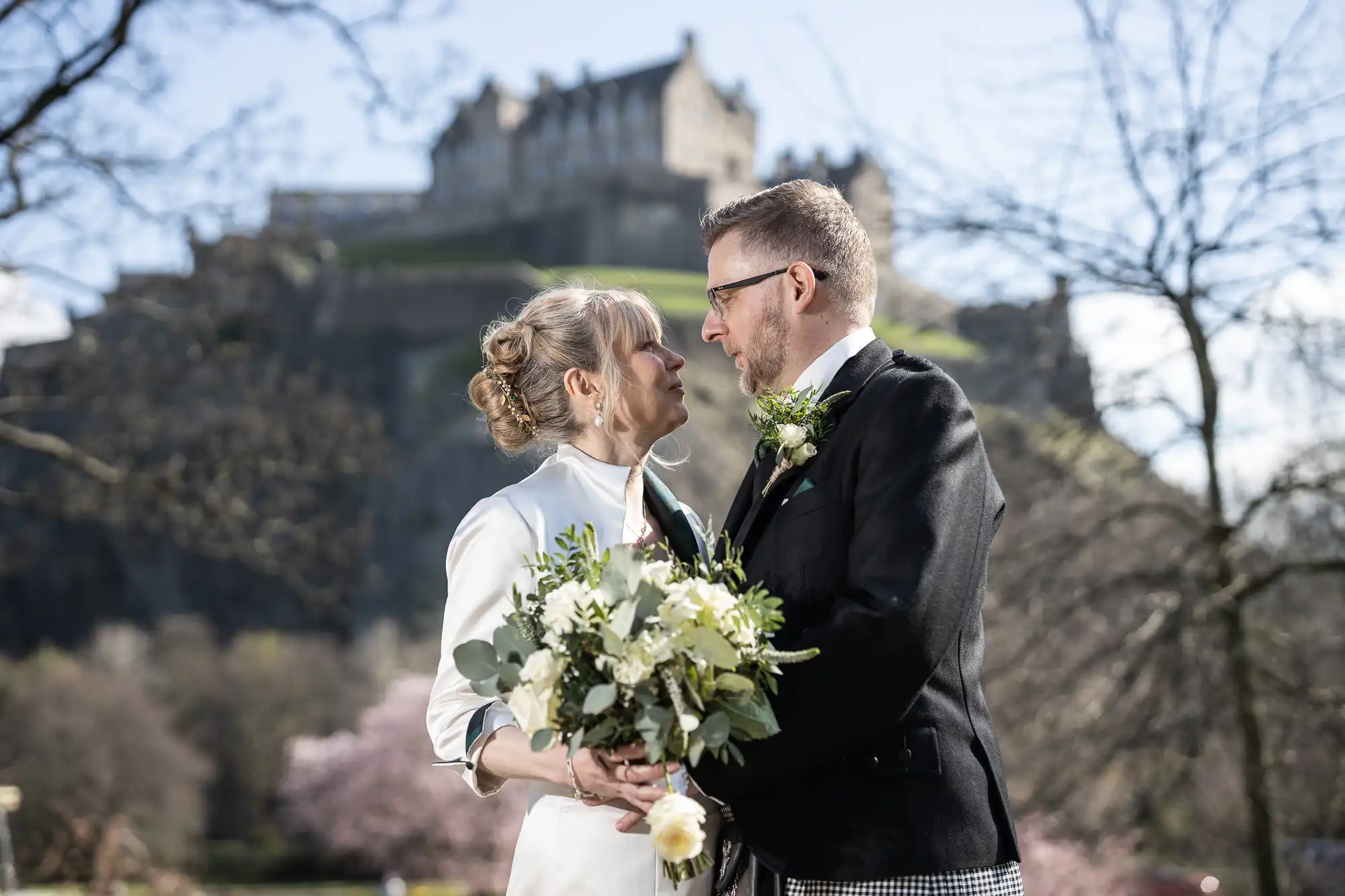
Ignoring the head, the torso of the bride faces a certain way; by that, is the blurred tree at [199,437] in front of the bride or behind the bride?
behind

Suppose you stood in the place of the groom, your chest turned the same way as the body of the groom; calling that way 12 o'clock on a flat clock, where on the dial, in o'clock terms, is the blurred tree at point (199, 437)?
The blurred tree is roughly at 2 o'clock from the groom.

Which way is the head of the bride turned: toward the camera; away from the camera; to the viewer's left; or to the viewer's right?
to the viewer's right

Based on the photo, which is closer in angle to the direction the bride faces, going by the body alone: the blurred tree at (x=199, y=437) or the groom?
the groom

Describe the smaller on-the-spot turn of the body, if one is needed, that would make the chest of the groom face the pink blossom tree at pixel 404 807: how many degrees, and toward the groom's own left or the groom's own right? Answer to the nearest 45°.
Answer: approximately 90° to the groom's own right

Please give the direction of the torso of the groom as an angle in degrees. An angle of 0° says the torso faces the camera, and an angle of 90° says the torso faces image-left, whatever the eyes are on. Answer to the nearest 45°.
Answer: approximately 90°

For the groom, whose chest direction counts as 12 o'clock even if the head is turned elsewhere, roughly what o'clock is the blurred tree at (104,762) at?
The blurred tree is roughly at 2 o'clock from the groom.

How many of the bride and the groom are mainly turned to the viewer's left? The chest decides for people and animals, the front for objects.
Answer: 1

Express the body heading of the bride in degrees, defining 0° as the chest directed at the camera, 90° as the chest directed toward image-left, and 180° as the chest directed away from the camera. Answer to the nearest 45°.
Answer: approximately 315°

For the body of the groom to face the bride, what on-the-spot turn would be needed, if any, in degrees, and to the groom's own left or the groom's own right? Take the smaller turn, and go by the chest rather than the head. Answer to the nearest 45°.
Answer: approximately 45° to the groom's own right
